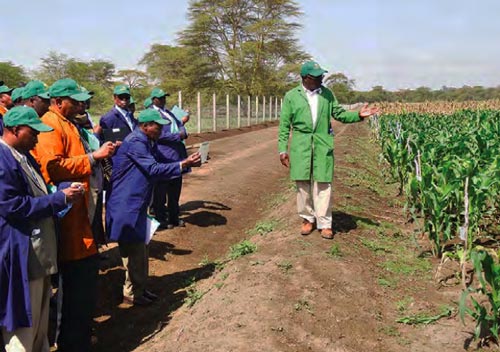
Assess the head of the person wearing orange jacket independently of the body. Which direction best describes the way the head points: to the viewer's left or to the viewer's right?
to the viewer's right

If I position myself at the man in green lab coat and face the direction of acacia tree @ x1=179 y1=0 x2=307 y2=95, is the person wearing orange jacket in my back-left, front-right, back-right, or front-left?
back-left

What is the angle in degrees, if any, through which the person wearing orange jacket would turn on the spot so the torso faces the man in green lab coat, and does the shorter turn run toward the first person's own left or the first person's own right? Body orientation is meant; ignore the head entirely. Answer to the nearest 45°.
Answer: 0° — they already face them

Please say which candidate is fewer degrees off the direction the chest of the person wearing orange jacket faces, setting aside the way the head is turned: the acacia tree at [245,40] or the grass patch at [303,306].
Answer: the grass patch

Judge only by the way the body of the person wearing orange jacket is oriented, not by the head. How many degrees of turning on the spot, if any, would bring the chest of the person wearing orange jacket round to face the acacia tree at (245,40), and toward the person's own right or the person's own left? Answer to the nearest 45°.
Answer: approximately 90° to the person's own left

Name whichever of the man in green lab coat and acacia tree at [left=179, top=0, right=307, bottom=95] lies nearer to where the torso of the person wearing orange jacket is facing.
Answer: the man in green lab coat

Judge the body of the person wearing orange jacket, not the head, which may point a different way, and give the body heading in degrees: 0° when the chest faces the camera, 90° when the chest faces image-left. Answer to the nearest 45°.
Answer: approximately 270°

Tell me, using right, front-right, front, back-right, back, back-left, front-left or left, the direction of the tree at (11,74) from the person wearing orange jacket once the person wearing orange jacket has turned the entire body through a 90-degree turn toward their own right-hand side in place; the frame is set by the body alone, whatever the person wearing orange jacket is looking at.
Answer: back

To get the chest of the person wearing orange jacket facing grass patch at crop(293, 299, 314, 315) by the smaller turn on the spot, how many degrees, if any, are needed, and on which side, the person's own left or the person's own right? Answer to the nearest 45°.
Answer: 0° — they already face it
